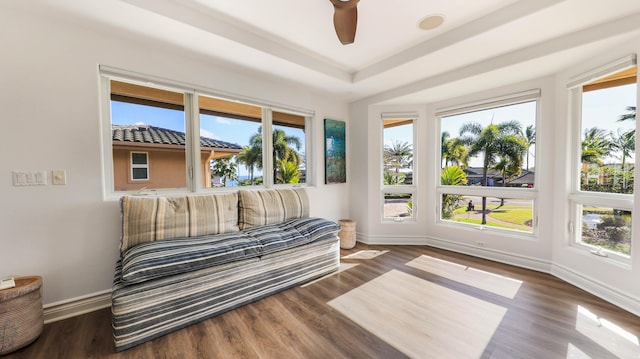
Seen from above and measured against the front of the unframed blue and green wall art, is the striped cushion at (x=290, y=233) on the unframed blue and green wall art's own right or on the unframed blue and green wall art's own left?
on the unframed blue and green wall art's own right

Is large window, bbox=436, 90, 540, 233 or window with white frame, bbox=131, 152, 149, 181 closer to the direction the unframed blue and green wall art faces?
the large window

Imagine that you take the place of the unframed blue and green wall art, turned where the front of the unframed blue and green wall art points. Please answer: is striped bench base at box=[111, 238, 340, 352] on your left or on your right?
on your right

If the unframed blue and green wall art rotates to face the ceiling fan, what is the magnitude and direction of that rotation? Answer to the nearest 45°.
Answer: approximately 45° to its right

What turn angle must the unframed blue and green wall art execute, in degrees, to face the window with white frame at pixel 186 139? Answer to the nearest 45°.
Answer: approximately 90° to its right

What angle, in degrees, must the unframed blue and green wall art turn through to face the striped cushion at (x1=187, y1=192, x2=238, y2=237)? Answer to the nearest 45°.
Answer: approximately 90° to its right

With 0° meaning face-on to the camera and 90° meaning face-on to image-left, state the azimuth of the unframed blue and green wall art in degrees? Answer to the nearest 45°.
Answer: approximately 315°
